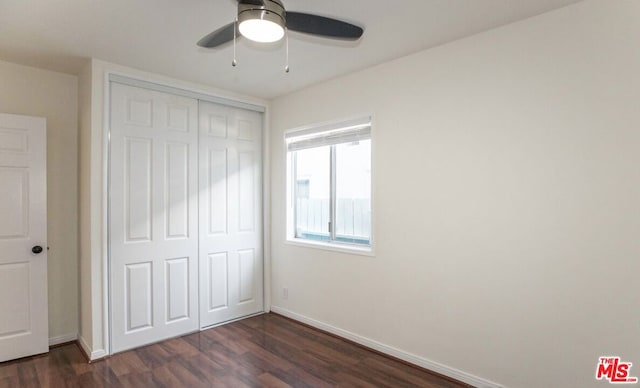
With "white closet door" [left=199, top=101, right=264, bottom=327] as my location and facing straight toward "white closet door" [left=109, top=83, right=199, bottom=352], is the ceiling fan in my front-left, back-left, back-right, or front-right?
front-left

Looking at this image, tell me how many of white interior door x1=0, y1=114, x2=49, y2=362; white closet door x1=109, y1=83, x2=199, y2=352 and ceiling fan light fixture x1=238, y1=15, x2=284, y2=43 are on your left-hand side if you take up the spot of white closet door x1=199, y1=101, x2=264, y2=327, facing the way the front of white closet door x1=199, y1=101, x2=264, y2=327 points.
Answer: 0

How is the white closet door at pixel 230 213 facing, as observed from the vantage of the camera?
facing the viewer and to the right of the viewer

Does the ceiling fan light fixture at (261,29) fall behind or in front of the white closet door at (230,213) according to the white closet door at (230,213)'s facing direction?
in front

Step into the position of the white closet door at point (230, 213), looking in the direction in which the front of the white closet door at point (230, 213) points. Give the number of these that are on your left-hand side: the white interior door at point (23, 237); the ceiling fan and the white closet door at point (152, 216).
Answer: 0

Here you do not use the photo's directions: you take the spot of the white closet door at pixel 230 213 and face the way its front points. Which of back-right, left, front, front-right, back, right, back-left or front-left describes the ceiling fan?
front-right

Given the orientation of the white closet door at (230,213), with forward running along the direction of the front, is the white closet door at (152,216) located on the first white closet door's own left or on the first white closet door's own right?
on the first white closet door's own right

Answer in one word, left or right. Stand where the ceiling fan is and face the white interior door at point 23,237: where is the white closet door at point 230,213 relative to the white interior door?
right

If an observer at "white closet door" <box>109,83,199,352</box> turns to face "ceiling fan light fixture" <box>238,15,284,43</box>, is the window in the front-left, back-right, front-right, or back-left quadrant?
front-left

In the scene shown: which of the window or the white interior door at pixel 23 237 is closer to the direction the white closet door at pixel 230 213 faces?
the window

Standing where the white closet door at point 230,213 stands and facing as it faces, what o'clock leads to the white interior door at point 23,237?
The white interior door is roughly at 4 o'clock from the white closet door.

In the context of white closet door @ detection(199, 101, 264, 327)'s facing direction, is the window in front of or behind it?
in front

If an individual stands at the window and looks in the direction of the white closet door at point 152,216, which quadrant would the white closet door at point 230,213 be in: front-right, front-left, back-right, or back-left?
front-right
